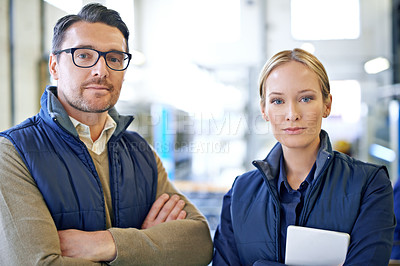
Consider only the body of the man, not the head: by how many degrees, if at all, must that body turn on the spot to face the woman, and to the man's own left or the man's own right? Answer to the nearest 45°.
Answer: approximately 45° to the man's own left

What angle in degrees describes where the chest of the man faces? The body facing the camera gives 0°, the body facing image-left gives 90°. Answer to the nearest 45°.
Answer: approximately 315°
